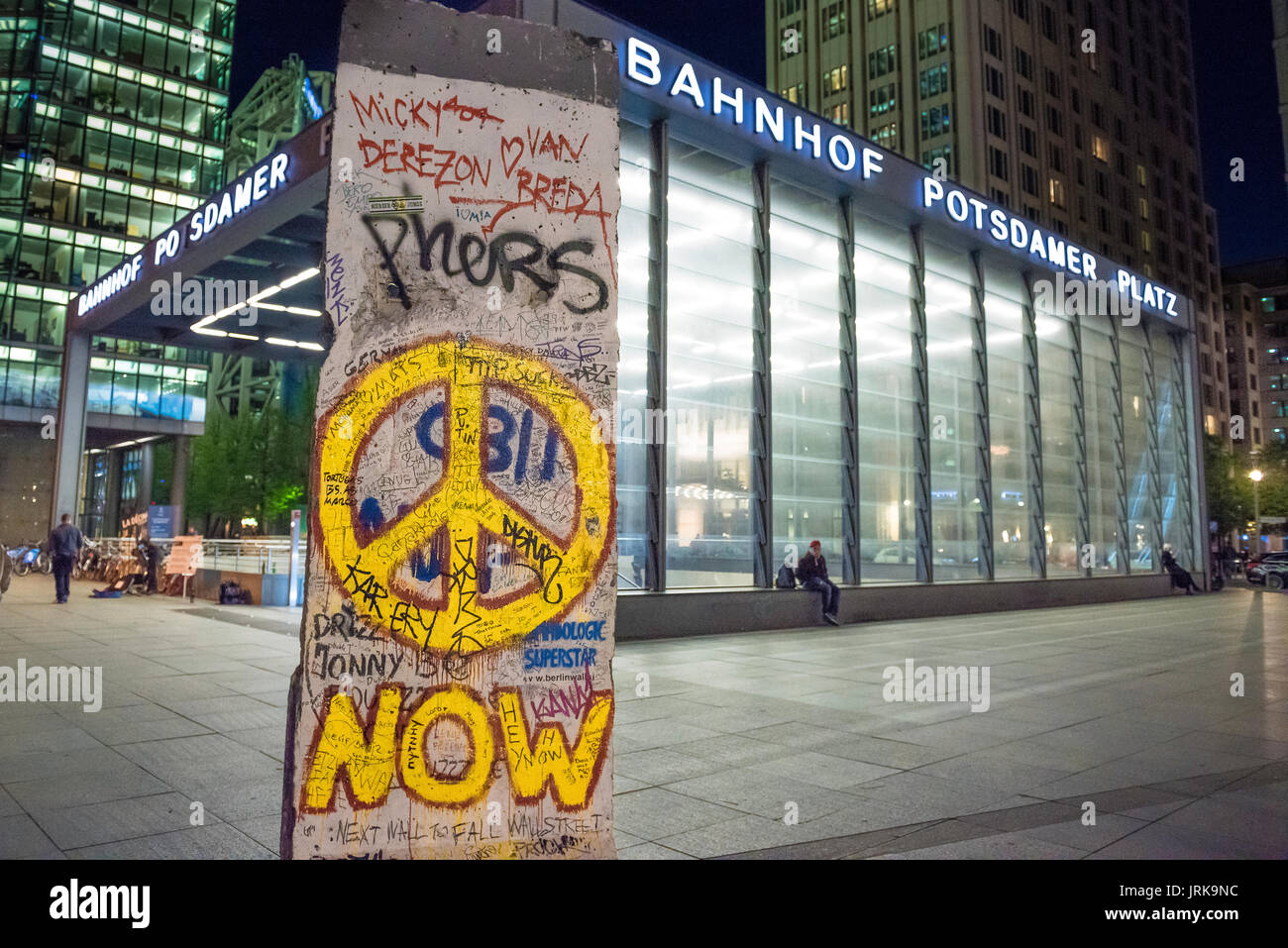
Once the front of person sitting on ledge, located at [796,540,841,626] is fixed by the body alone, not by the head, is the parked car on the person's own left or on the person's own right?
on the person's own left

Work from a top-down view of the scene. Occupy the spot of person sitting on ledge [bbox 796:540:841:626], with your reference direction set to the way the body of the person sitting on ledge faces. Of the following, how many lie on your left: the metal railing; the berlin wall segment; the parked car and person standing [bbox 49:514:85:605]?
1

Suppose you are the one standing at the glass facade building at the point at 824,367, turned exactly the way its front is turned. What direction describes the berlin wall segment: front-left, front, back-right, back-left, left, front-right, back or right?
front-right

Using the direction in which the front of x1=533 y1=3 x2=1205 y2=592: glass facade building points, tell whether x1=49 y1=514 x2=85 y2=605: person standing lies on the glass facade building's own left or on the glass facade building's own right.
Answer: on the glass facade building's own right

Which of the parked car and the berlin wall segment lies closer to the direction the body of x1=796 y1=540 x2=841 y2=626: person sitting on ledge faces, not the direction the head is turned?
the berlin wall segment

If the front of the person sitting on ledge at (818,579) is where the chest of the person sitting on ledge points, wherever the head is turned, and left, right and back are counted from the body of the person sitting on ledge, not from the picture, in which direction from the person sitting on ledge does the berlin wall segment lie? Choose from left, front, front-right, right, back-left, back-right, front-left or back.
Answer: front-right

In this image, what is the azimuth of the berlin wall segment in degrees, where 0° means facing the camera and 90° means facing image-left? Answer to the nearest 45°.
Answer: approximately 0°

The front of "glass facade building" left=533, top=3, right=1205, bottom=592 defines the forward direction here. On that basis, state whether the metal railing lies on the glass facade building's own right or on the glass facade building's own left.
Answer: on the glass facade building's own right

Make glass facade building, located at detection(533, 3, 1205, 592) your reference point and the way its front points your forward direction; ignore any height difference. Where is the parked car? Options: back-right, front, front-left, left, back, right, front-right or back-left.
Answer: left

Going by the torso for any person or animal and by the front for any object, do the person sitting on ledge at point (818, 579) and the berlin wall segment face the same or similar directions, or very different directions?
same or similar directions

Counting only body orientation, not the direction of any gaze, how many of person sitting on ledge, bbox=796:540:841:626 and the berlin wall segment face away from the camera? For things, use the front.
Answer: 0

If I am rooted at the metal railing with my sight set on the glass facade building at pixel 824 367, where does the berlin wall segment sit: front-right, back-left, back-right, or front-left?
front-right
